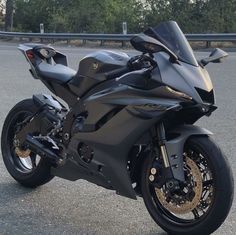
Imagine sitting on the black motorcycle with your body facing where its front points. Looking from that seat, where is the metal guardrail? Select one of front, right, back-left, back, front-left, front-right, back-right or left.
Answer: back-left

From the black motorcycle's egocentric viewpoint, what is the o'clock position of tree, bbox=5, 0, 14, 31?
The tree is roughly at 7 o'clock from the black motorcycle.

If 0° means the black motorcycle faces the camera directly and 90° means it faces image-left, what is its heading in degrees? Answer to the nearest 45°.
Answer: approximately 315°
